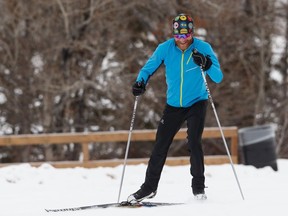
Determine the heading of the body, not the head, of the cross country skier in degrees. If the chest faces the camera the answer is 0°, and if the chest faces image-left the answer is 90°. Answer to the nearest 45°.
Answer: approximately 0°

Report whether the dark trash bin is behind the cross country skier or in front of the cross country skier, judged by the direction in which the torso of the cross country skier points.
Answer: behind

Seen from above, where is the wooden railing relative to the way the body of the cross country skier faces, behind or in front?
behind

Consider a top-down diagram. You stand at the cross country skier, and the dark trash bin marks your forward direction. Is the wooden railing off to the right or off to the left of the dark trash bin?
left

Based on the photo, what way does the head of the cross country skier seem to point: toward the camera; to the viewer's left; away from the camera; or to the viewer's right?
toward the camera
